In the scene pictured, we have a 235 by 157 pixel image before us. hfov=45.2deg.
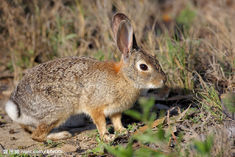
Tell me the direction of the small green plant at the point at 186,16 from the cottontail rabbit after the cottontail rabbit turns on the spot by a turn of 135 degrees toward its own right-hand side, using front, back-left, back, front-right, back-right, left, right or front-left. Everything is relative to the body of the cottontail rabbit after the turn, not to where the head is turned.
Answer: back

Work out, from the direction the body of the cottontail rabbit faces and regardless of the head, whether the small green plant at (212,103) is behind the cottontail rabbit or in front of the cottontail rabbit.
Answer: in front

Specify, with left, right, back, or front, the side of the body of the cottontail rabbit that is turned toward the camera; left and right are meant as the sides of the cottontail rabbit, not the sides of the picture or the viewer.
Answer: right
